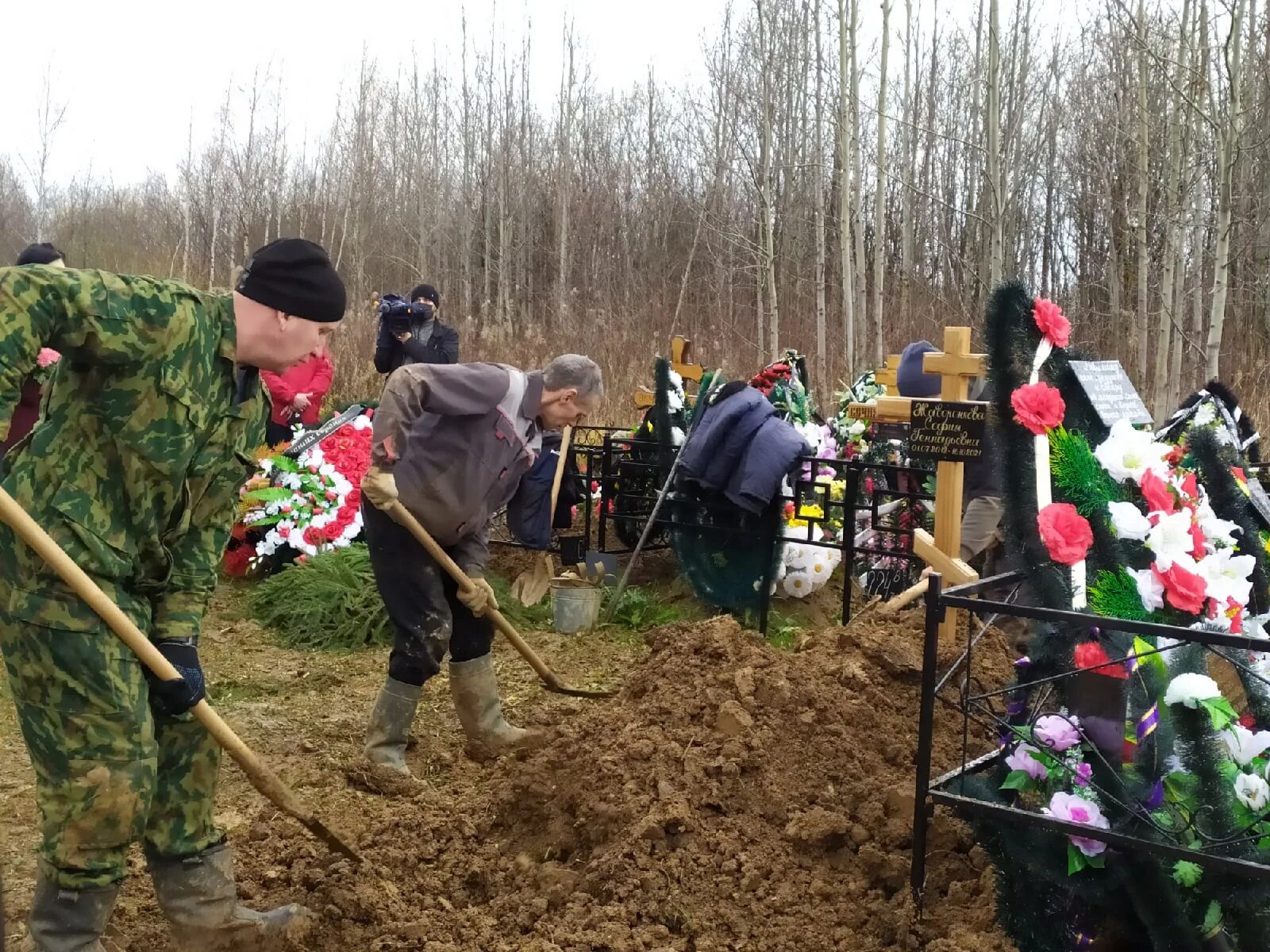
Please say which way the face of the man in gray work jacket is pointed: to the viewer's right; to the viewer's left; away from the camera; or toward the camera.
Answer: to the viewer's right

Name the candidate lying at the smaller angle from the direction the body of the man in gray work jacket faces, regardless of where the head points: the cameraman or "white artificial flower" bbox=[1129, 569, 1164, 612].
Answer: the white artificial flower

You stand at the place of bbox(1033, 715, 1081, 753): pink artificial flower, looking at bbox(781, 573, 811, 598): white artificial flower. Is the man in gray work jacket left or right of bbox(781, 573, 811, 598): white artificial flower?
left

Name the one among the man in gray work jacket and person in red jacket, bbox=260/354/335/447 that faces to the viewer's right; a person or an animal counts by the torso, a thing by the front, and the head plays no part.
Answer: the man in gray work jacket

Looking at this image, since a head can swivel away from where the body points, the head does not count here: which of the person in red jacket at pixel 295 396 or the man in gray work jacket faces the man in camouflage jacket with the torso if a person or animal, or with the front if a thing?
the person in red jacket

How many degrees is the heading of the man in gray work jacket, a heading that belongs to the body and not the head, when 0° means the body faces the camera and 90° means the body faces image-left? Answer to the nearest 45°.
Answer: approximately 270°

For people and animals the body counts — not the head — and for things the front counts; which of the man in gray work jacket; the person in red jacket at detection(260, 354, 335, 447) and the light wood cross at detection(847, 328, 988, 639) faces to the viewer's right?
the man in gray work jacket

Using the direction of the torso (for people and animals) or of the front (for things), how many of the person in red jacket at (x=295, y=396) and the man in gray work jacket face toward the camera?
1

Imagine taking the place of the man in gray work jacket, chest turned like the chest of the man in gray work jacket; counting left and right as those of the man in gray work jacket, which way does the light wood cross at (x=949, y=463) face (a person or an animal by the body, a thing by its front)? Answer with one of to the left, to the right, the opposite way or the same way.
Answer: to the right
